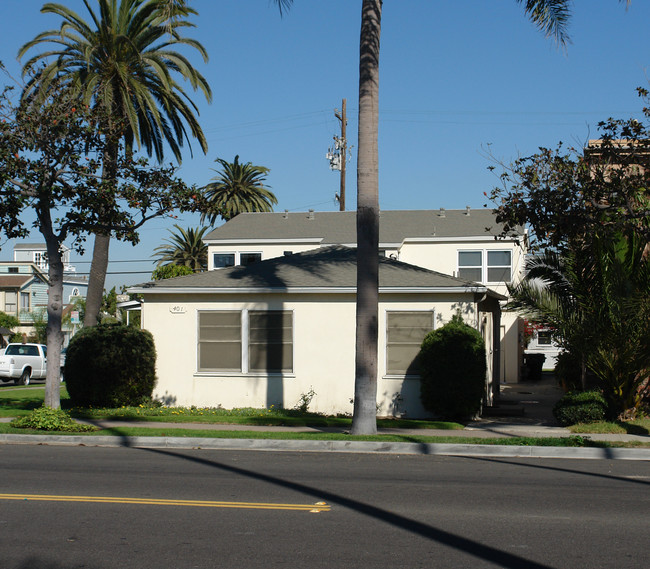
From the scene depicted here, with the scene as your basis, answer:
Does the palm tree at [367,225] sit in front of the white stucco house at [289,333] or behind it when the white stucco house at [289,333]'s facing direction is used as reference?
in front

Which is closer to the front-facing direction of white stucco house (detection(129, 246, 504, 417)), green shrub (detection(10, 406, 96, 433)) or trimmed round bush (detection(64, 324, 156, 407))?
the green shrub

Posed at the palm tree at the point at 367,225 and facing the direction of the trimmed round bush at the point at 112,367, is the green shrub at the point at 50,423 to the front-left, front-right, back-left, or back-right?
front-left

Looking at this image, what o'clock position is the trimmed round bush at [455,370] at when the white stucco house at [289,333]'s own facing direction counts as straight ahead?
The trimmed round bush is roughly at 10 o'clock from the white stucco house.

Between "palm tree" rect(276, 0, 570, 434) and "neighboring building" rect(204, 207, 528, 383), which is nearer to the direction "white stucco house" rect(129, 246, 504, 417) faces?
the palm tree

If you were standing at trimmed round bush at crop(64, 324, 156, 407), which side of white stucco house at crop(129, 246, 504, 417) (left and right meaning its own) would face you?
right

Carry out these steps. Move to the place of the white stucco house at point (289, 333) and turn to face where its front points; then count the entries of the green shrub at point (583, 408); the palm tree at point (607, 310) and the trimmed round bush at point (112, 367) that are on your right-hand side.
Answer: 1

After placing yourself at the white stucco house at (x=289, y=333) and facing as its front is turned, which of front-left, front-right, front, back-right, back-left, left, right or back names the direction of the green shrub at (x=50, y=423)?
front-right

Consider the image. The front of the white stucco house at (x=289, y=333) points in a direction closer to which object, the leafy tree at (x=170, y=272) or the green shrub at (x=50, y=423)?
the green shrub

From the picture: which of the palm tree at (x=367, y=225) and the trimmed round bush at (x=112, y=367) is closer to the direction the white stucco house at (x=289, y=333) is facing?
the palm tree

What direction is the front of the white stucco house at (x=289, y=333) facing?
toward the camera

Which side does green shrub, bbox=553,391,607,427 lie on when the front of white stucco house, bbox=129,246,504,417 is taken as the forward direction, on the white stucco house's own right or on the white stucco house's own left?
on the white stucco house's own left

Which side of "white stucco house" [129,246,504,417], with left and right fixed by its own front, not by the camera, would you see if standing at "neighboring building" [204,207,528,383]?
back
